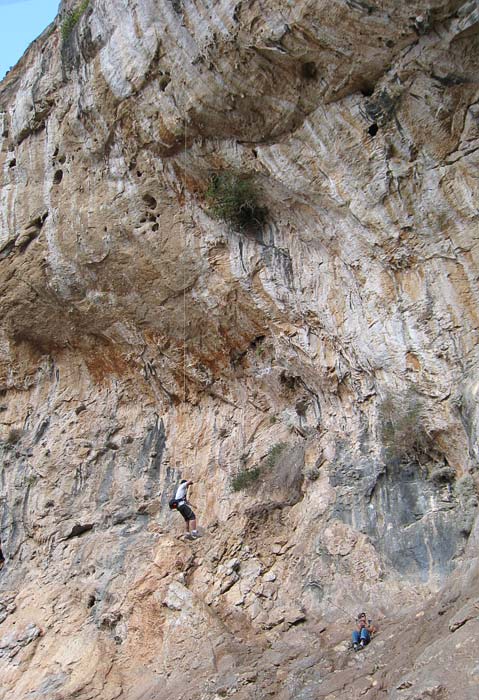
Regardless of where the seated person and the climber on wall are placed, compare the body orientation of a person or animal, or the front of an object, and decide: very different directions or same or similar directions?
very different directions

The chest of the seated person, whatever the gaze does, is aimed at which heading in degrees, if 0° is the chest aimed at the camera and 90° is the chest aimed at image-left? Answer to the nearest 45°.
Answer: approximately 45°

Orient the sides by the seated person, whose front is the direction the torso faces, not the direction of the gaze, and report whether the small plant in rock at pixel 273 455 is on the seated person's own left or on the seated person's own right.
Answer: on the seated person's own right

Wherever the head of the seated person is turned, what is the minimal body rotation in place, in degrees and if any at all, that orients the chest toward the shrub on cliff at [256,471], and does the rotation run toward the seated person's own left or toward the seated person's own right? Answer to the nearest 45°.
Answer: approximately 135° to the seated person's own right

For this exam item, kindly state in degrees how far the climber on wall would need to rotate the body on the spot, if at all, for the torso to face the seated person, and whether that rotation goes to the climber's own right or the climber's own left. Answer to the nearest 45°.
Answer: approximately 90° to the climber's own right

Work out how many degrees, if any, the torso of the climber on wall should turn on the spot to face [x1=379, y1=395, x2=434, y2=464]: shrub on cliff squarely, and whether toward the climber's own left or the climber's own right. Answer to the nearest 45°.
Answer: approximately 90° to the climber's own right

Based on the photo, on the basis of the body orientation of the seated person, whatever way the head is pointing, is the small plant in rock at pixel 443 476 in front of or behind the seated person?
behind

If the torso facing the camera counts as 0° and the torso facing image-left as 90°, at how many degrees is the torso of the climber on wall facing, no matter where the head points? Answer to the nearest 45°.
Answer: approximately 225°
